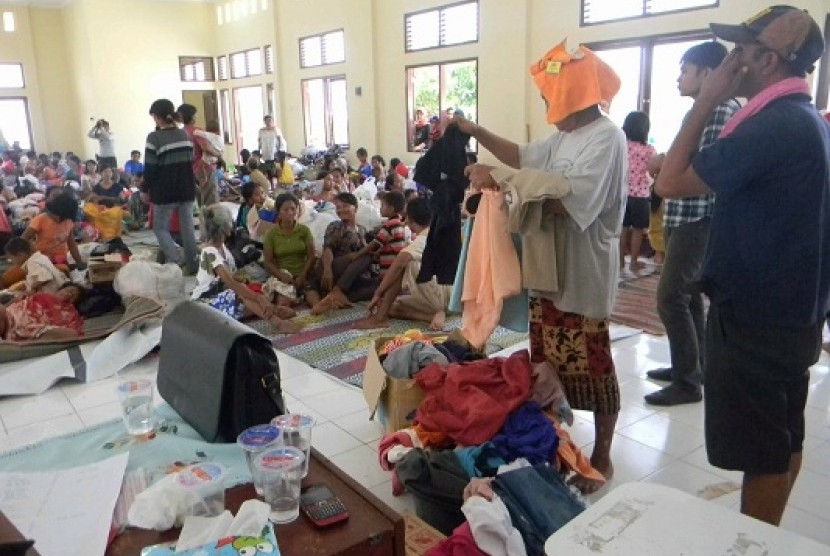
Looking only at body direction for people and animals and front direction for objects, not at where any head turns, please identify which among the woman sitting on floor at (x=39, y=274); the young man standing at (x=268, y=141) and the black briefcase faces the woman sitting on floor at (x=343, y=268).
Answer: the young man standing

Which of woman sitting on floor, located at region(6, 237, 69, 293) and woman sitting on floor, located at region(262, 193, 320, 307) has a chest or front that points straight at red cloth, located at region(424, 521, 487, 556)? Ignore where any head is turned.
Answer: woman sitting on floor, located at region(262, 193, 320, 307)

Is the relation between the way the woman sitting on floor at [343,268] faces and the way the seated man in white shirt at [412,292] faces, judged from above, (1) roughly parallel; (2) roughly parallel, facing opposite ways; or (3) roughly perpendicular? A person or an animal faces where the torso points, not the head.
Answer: roughly perpendicular

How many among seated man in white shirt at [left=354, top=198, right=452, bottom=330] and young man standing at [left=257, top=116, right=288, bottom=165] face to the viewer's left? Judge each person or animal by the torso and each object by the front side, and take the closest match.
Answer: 1

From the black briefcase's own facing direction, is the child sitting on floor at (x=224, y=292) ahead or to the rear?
to the rear

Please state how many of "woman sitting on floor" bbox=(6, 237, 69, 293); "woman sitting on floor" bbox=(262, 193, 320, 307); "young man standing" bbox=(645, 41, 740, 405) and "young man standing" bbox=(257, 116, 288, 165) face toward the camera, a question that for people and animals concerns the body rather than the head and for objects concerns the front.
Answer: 2

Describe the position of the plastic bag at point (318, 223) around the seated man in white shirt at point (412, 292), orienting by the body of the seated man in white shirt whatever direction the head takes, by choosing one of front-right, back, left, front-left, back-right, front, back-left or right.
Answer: front-right

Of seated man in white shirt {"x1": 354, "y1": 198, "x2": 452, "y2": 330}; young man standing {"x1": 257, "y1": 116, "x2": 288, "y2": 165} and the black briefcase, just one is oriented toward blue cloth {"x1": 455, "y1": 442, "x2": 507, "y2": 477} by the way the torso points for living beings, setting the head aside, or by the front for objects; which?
the young man standing

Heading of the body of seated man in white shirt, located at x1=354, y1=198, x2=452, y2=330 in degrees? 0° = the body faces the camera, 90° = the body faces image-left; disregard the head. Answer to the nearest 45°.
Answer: approximately 90°

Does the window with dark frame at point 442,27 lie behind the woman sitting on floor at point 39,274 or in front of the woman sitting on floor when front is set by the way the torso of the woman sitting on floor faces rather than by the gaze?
behind

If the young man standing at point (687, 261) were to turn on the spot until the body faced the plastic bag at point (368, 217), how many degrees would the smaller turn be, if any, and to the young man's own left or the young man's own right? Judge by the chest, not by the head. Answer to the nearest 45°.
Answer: approximately 45° to the young man's own right
